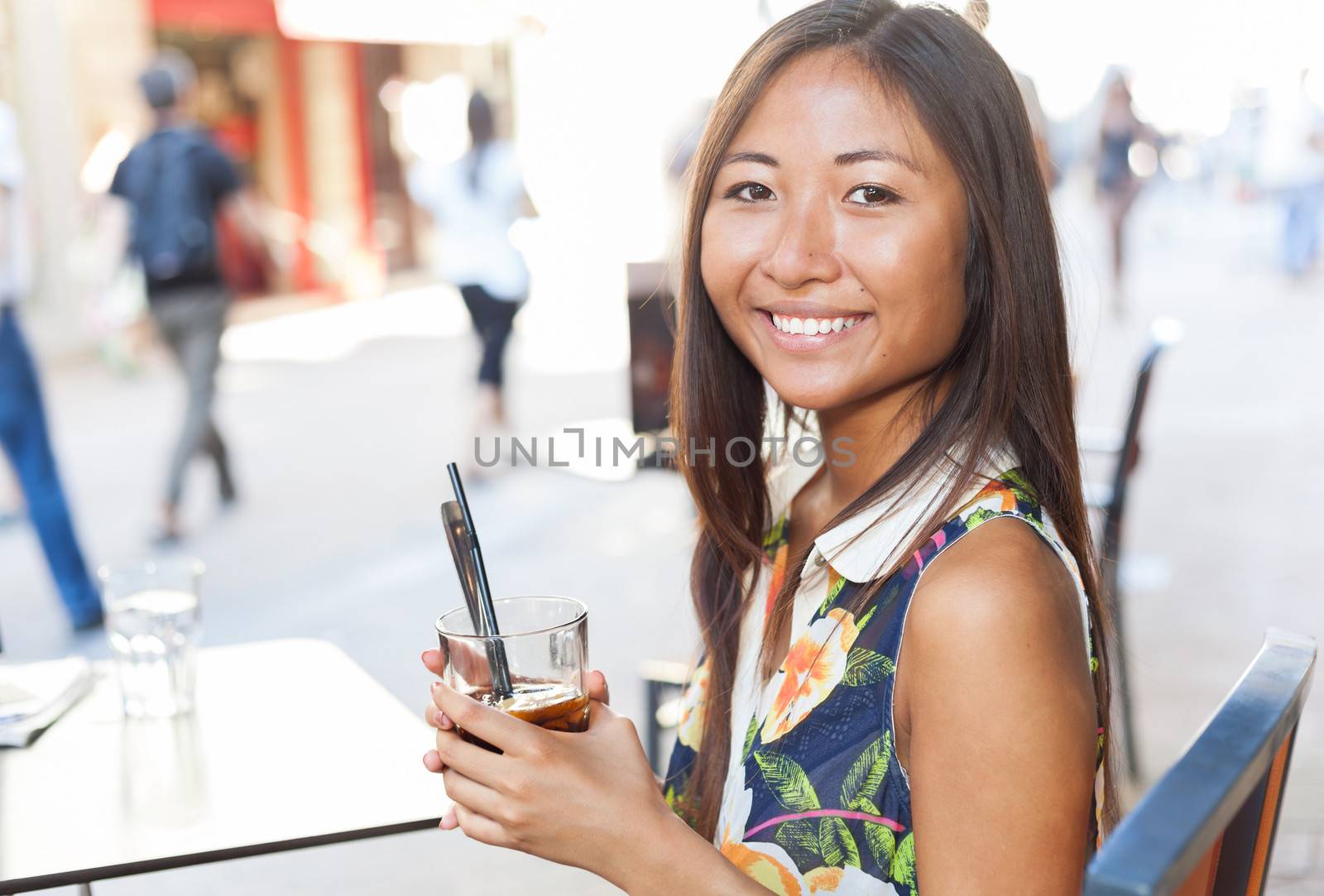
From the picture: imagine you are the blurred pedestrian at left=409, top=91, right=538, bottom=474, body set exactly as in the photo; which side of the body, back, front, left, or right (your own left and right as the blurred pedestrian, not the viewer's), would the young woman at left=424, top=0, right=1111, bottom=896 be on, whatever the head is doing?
back

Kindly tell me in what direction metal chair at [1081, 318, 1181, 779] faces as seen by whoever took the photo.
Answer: facing to the left of the viewer

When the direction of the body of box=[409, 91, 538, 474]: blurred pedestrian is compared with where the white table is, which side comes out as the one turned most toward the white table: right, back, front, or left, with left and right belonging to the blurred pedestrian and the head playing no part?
back

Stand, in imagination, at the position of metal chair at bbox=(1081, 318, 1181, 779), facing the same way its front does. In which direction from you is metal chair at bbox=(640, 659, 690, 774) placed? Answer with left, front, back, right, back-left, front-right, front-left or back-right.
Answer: front-left

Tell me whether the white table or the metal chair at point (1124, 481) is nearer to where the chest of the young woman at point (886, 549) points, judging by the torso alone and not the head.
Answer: the white table

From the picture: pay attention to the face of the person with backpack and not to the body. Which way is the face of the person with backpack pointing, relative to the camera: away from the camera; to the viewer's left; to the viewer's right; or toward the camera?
away from the camera

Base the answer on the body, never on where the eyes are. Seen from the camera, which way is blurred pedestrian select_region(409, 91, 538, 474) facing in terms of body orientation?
away from the camera
